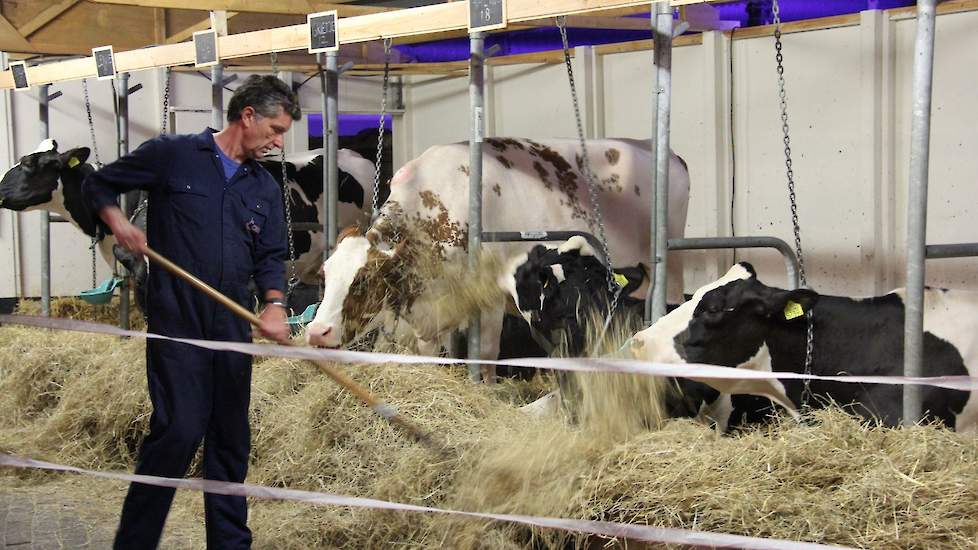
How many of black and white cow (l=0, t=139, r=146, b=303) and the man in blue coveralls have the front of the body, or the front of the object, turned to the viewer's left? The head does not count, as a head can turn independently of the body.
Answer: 1

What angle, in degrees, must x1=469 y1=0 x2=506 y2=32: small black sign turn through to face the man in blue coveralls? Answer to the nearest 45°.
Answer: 0° — it already faces them

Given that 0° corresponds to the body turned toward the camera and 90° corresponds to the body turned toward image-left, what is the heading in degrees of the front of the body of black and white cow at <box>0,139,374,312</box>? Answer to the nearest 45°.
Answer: approximately 90°

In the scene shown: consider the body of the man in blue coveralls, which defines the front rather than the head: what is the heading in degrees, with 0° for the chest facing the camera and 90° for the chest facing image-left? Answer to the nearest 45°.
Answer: approximately 315°

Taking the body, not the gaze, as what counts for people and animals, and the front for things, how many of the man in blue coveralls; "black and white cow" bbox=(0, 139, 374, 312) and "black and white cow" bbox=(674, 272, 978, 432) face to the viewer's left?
2

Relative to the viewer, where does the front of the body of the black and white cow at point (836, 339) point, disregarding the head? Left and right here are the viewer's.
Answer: facing to the left of the viewer

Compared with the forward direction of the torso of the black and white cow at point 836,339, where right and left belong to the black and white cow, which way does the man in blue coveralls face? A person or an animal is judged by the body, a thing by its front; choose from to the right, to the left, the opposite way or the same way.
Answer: the opposite way

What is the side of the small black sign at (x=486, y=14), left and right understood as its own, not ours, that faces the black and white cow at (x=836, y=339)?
left
